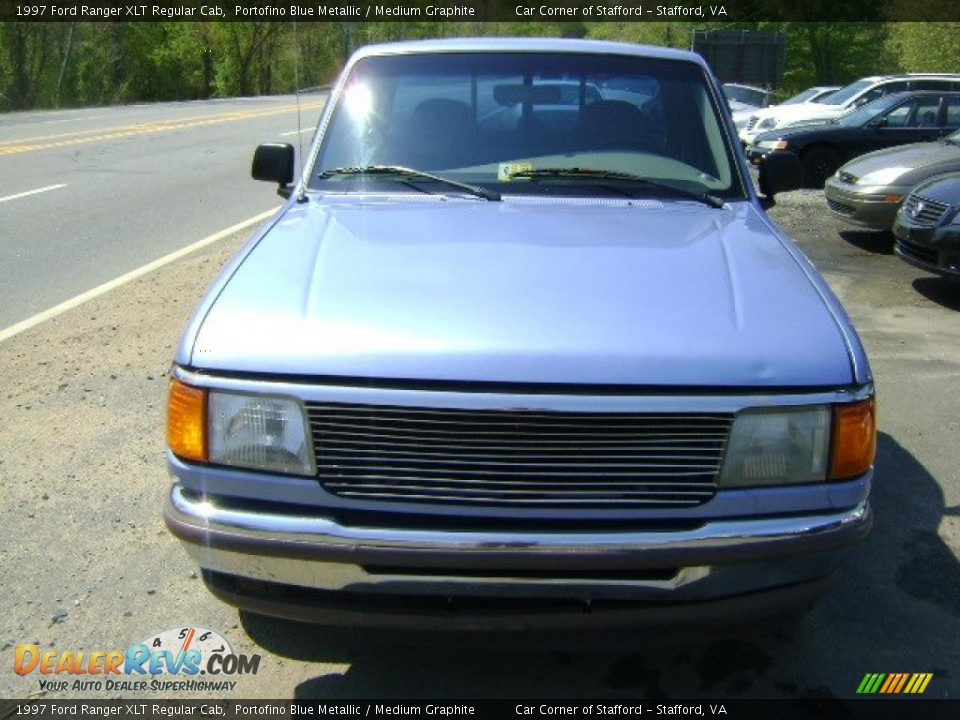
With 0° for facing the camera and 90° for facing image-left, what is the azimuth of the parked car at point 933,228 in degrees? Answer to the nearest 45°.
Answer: approximately 45°

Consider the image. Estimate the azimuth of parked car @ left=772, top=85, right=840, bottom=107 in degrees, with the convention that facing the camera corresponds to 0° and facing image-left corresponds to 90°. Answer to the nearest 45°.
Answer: approximately 45°

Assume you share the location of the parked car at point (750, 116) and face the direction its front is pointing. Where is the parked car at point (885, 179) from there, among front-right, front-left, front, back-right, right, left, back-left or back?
front-left

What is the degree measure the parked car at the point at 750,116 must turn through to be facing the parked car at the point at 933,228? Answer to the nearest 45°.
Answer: approximately 45° to its left

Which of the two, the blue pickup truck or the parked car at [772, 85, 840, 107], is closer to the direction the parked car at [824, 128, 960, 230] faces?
the blue pickup truck

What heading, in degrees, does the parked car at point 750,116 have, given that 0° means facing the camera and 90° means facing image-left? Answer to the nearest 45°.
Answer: approximately 45°

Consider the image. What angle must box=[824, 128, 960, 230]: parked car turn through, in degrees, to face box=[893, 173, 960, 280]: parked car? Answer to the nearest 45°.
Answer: approximately 45° to its left

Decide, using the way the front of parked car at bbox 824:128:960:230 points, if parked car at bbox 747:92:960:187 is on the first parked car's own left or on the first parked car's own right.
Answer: on the first parked car's own right

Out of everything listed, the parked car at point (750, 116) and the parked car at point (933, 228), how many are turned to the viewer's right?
0

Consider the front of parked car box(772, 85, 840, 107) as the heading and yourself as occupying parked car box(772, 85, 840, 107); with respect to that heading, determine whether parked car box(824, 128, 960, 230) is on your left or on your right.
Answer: on your left

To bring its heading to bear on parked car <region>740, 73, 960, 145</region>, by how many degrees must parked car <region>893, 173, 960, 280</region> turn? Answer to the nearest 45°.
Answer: approximately 135° to its right

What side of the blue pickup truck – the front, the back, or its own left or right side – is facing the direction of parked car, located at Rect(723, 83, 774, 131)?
back
